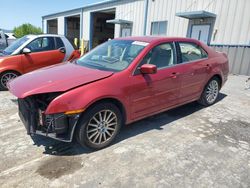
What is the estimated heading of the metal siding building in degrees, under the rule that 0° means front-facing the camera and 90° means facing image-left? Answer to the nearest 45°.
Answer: approximately 45°

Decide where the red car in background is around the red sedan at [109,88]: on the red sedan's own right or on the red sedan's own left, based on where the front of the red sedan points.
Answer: on the red sedan's own right

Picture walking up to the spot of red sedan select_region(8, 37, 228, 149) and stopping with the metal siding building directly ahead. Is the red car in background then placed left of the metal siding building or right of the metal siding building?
left

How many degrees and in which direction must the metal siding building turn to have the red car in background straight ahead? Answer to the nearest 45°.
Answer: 0° — it already faces it

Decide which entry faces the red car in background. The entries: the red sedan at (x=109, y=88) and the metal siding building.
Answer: the metal siding building

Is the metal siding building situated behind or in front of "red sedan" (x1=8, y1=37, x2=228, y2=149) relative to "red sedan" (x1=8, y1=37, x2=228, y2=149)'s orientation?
behind

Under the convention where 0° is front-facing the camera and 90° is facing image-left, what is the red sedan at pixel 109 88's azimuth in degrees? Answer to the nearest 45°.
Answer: approximately 45°
